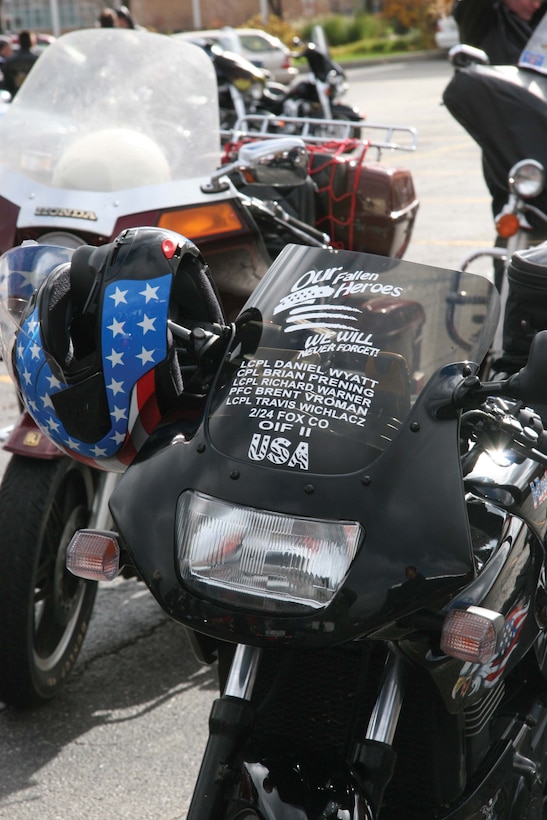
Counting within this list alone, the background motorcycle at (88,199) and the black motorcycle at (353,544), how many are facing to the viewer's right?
0

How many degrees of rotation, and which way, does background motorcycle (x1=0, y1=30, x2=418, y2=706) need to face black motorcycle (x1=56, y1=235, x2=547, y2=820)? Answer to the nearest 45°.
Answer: approximately 45° to its left

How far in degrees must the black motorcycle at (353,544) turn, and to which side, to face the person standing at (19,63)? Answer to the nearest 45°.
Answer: approximately 135° to its right

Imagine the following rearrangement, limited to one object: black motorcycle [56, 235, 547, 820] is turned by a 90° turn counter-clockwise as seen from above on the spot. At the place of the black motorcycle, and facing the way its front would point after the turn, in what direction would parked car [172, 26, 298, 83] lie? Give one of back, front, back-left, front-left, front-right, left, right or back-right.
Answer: back-left

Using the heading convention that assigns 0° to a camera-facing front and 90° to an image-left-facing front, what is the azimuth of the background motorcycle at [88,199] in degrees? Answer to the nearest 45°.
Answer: approximately 45°

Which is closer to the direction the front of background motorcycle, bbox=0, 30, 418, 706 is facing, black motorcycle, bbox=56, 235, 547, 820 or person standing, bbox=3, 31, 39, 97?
the black motorcycle

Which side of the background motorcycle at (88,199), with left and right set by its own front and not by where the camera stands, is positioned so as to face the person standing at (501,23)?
back

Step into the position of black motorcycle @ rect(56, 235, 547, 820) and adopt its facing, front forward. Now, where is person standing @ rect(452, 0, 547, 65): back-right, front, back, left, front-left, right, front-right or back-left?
back-right

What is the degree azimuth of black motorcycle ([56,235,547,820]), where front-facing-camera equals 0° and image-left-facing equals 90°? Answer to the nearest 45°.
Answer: approximately 45°
